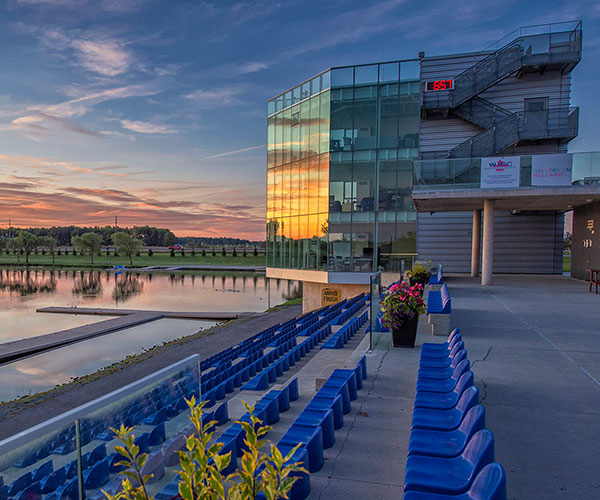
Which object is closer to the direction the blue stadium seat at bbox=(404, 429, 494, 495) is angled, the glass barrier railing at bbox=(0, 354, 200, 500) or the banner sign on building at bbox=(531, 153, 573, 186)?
the glass barrier railing

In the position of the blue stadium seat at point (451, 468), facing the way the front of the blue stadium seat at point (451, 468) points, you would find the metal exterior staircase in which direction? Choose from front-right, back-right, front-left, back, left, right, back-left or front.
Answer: right

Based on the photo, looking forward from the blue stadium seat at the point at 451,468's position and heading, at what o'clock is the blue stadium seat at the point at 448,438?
the blue stadium seat at the point at 448,438 is roughly at 3 o'clock from the blue stadium seat at the point at 451,468.

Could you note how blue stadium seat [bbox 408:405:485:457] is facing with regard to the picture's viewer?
facing to the left of the viewer

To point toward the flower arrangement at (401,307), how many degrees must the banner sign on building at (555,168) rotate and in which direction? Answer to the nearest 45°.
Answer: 0° — it already faces it

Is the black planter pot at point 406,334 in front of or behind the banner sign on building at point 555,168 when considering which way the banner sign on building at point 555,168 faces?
in front

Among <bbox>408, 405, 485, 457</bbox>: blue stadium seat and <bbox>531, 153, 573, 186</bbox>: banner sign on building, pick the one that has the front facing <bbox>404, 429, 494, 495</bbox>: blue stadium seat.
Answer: the banner sign on building

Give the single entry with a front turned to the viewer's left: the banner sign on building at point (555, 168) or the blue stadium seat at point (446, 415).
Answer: the blue stadium seat

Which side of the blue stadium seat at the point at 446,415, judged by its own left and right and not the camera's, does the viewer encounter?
left

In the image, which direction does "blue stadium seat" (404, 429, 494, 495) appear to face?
to the viewer's left

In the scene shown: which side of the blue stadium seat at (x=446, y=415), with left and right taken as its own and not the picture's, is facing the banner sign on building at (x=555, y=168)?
right

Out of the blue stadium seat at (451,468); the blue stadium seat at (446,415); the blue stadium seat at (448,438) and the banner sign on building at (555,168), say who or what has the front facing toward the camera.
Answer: the banner sign on building

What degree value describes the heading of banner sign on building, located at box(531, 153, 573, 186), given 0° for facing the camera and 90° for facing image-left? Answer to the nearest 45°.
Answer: approximately 0°
